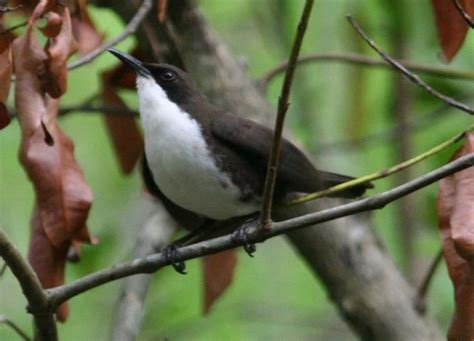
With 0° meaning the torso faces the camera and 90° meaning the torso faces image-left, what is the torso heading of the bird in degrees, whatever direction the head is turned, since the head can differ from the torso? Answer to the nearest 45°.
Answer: approximately 45°

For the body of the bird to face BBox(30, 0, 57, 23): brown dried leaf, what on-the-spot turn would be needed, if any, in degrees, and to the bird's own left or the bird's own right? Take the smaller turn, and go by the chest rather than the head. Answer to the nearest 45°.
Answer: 0° — it already faces it
